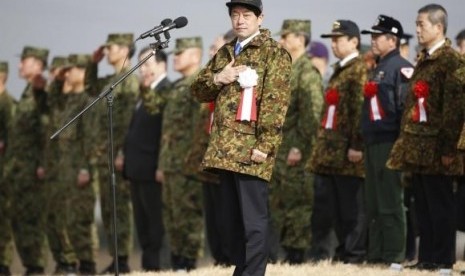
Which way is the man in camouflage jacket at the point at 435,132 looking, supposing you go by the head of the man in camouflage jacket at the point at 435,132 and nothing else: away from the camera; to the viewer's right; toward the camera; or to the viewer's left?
to the viewer's left

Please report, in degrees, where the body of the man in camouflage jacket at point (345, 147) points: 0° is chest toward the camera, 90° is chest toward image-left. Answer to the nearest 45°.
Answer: approximately 45°

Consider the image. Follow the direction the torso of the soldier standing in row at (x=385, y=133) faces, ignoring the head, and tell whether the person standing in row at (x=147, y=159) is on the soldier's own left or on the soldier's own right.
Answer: on the soldier's own right

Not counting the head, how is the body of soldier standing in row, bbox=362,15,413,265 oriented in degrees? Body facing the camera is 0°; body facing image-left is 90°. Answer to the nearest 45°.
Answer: approximately 45°
